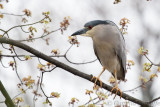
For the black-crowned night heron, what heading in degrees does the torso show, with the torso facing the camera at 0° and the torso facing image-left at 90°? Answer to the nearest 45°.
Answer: approximately 45°
